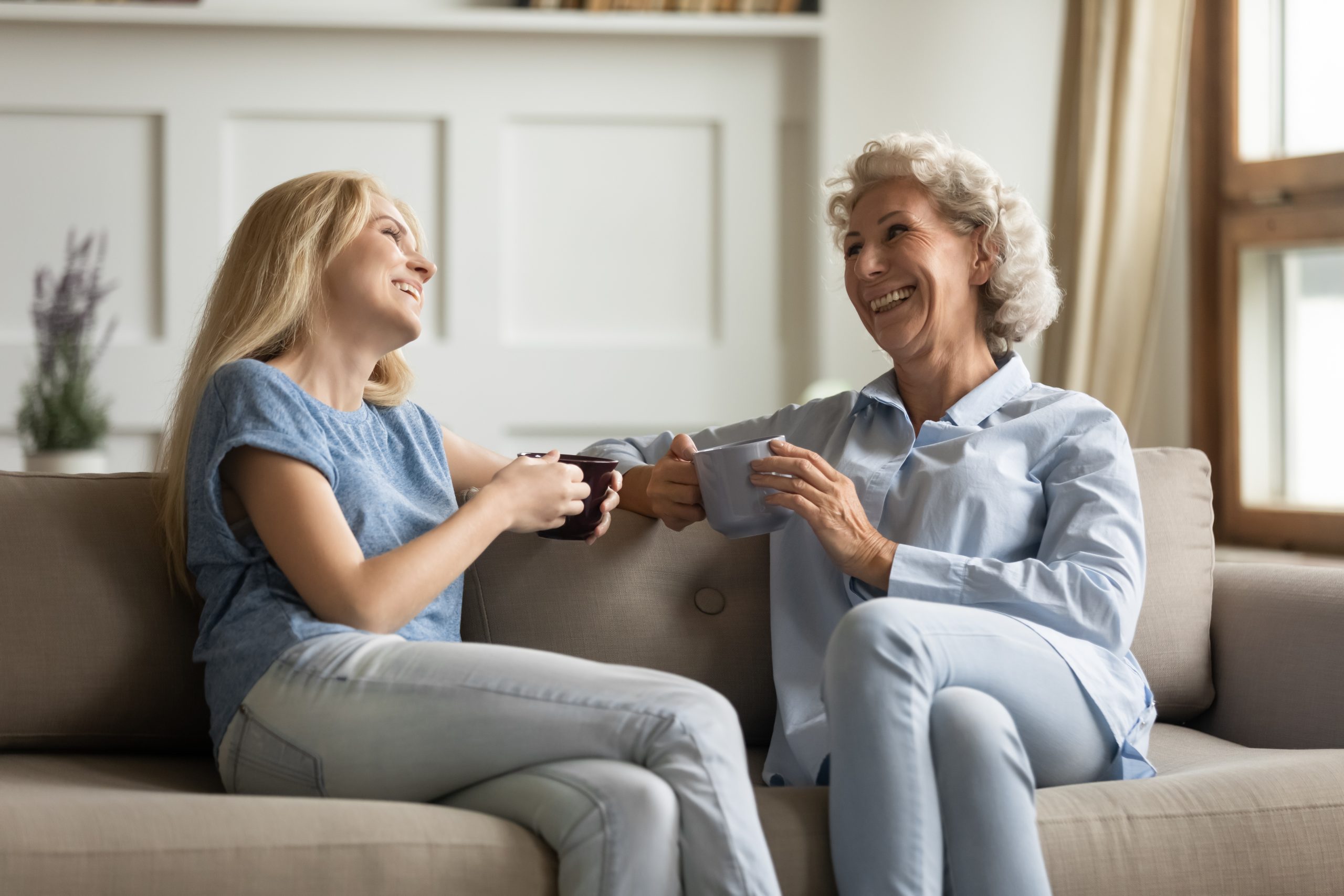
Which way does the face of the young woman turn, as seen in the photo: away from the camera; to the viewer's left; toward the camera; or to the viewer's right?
to the viewer's right

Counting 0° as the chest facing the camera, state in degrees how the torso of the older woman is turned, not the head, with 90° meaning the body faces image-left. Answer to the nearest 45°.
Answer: approximately 45°

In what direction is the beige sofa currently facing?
toward the camera

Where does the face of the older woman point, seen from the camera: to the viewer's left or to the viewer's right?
to the viewer's left

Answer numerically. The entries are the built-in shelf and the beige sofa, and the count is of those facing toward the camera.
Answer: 2

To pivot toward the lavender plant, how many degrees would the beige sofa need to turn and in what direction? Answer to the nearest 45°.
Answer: approximately 135° to its right

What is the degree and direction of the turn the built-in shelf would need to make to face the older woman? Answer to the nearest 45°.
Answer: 0° — it already faces them

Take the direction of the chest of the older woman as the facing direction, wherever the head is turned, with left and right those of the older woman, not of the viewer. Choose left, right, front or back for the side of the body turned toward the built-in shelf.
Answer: right

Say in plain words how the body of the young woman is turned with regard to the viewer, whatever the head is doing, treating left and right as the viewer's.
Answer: facing the viewer and to the right of the viewer

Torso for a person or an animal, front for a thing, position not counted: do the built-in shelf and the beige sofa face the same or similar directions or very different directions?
same or similar directions

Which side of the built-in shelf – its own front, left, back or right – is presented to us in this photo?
front

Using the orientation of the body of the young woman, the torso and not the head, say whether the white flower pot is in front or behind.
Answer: behind

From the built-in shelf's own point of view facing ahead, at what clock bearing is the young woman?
The young woman is roughly at 12 o'clock from the built-in shelf.
